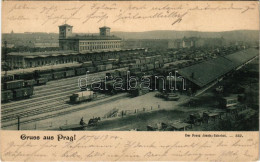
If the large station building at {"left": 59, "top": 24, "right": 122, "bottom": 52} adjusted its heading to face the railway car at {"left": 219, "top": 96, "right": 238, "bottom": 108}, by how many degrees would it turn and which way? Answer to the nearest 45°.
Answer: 0° — it already faces it

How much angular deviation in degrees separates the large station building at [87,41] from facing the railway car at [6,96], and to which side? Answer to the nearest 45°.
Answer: approximately 90° to its right

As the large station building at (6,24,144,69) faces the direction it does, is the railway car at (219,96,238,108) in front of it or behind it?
in front

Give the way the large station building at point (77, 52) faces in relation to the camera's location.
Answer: facing the viewer and to the right of the viewer
